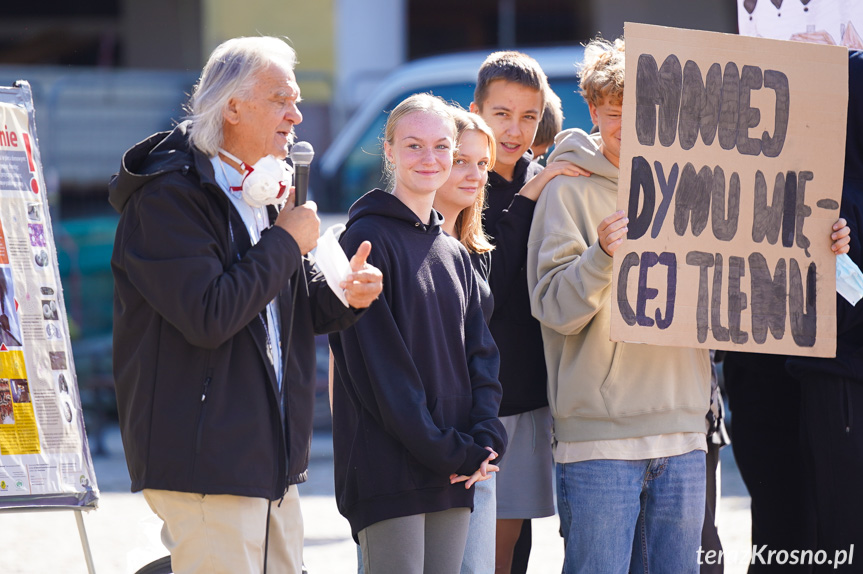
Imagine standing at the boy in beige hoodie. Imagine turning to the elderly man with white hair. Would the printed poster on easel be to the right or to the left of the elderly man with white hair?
right

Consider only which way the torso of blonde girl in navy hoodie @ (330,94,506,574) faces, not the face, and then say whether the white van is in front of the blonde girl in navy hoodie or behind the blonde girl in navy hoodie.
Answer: behind

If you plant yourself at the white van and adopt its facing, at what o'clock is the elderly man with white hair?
The elderly man with white hair is roughly at 9 o'clock from the white van.

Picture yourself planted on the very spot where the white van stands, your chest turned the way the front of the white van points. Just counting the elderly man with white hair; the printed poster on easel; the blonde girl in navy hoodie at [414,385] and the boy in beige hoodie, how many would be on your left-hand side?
4

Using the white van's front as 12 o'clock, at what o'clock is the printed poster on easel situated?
The printed poster on easel is roughly at 9 o'clock from the white van.

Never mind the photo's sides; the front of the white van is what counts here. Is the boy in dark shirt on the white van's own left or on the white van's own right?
on the white van's own left

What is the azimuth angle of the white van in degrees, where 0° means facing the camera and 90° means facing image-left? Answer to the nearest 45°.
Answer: approximately 90°

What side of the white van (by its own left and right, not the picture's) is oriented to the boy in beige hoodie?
left

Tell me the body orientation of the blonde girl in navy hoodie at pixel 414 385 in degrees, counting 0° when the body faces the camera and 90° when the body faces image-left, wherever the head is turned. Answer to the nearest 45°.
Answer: approximately 315°

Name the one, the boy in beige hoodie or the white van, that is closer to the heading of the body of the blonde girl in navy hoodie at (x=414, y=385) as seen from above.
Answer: the boy in beige hoodie

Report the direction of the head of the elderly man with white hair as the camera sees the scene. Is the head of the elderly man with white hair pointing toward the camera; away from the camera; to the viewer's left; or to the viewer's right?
to the viewer's right

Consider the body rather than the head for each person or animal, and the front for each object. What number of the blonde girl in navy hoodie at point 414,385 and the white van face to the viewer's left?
1

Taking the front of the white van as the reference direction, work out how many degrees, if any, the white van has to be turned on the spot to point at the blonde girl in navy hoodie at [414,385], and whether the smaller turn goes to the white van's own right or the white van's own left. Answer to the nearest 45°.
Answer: approximately 90° to the white van's own left

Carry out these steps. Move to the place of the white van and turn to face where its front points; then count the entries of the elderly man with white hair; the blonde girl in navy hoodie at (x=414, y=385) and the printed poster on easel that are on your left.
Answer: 3

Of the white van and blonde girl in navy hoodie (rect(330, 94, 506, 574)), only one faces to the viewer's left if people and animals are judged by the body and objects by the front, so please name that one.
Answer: the white van
